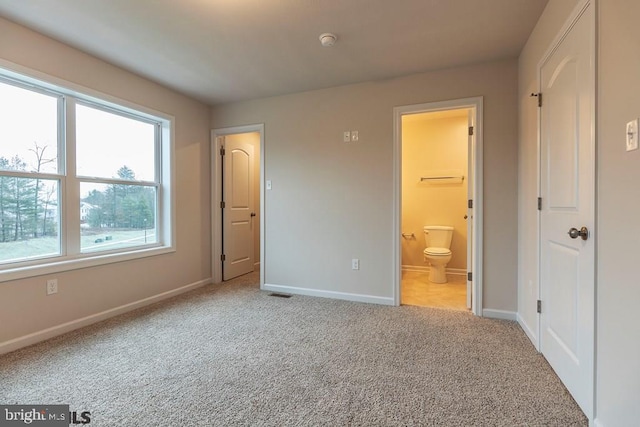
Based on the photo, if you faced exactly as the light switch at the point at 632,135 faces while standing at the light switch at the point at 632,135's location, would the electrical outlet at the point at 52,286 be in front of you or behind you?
in front

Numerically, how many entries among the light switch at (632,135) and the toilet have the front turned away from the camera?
0

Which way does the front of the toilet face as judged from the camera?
facing the viewer

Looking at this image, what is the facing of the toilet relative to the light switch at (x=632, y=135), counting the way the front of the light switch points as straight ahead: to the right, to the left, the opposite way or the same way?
to the left

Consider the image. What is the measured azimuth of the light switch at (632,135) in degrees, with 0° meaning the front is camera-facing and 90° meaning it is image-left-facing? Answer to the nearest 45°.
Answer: approximately 45°

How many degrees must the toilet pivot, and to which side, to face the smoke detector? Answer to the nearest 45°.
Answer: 0° — it already faces it

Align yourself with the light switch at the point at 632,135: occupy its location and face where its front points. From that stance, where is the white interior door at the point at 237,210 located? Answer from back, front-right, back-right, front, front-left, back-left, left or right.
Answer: front-right

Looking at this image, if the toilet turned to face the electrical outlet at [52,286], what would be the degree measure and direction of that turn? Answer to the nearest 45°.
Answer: approximately 45° to its right

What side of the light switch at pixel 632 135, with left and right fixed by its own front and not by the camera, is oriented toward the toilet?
right

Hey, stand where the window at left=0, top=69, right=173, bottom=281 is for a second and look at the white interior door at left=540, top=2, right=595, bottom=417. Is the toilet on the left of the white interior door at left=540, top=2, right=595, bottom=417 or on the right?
left

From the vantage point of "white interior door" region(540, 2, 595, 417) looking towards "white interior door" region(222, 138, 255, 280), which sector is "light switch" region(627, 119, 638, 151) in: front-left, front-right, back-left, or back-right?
back-left

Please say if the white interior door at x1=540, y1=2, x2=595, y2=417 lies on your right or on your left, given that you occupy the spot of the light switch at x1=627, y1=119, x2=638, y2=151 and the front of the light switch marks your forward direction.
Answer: on your right

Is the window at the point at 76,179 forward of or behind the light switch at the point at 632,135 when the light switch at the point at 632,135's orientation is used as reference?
forward

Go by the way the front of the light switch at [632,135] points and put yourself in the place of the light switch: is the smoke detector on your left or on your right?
on your right
